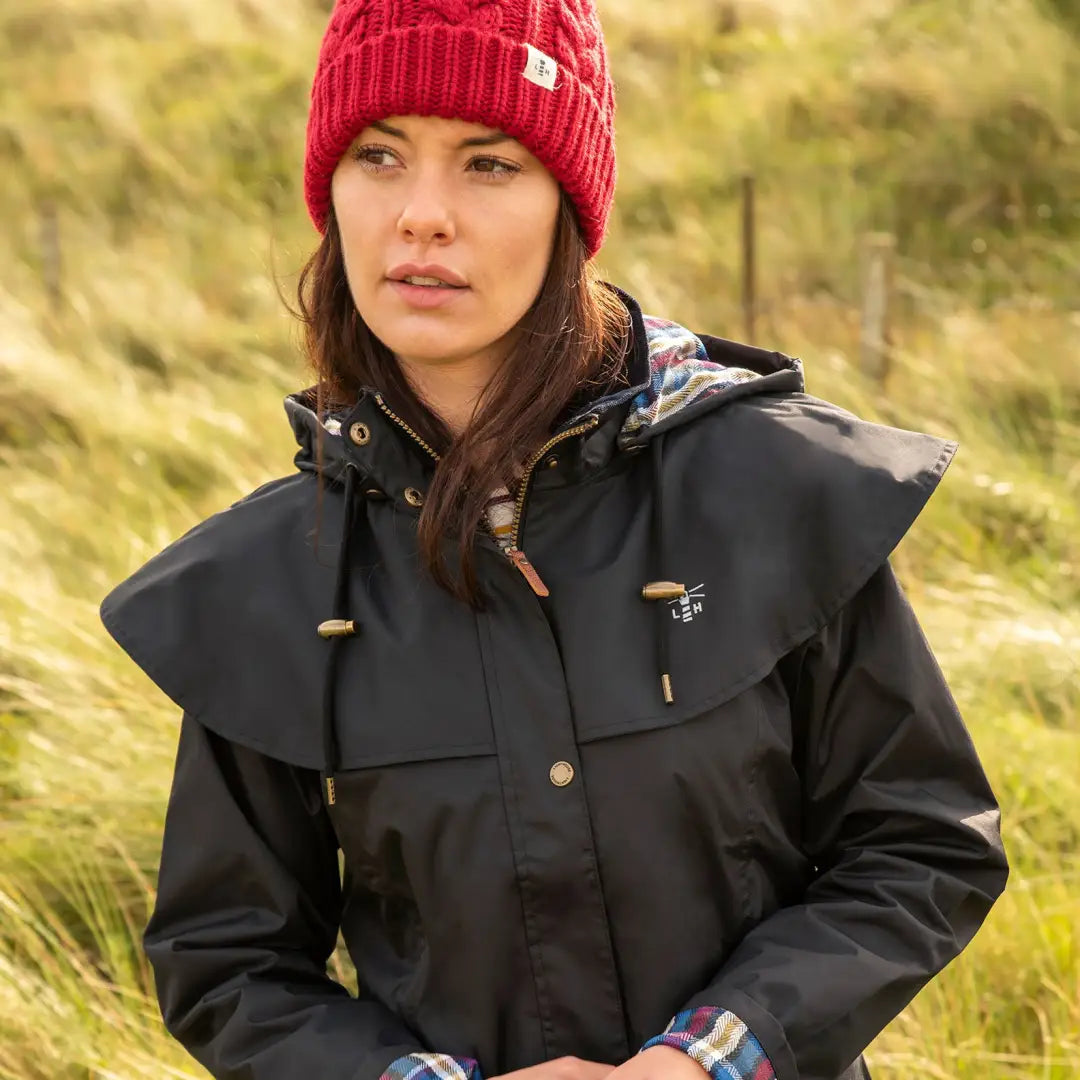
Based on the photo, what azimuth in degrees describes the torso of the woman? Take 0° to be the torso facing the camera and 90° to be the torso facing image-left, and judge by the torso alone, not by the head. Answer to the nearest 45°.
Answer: approximately 0°

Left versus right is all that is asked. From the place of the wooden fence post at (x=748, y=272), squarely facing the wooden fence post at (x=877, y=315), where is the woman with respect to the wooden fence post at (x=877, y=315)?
right

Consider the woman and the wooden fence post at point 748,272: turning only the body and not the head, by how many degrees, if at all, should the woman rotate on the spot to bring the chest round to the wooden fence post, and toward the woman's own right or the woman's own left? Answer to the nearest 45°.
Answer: approximately 180°

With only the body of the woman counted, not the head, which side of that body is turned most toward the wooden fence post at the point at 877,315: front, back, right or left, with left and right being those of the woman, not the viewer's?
back
